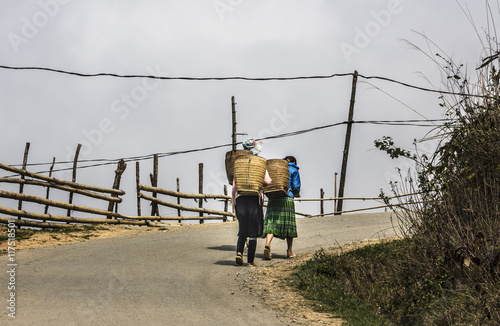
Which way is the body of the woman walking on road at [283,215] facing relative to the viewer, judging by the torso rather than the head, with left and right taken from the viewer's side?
facing away from the viewer and to the right of the viewer

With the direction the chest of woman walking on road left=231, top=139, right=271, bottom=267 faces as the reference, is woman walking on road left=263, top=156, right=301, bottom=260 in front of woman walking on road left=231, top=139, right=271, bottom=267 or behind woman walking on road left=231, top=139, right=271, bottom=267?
in front

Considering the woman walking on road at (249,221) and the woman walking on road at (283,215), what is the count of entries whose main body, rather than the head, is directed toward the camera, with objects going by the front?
0

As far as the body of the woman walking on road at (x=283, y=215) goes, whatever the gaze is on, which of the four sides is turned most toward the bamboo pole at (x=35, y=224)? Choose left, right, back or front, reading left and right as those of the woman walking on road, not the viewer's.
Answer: left

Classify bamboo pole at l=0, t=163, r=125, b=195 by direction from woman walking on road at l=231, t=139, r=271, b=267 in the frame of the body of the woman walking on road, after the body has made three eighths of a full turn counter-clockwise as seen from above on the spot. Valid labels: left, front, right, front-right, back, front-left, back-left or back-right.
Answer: right

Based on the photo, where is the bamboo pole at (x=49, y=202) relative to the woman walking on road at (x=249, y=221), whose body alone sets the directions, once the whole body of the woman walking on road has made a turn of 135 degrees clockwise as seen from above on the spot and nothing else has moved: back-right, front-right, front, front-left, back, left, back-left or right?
back

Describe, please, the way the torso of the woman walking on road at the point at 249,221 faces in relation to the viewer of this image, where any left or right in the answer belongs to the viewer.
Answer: facing away from the viewer

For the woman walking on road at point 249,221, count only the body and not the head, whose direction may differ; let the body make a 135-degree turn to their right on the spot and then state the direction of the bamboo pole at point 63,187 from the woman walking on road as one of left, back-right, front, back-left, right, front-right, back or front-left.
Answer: back

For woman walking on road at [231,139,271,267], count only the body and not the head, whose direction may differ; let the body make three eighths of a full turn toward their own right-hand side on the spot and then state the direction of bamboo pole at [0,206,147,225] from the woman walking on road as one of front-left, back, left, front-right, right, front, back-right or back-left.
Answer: back

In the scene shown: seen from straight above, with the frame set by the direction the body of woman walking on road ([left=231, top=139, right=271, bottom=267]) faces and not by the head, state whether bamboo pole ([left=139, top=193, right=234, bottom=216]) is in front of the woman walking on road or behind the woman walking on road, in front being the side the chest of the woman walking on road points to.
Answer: in front

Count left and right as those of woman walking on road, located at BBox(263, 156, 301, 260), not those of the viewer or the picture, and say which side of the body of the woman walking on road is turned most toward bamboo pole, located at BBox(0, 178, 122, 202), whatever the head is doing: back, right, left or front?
left
